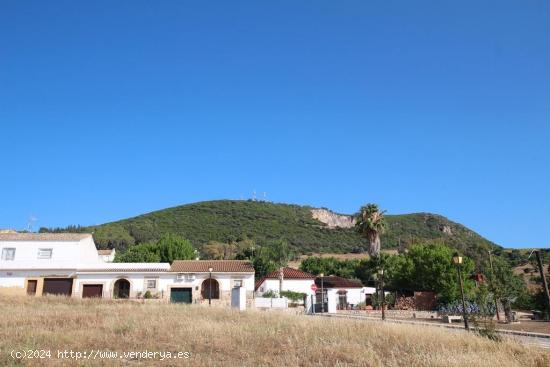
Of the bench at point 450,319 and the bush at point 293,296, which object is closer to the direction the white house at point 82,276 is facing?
the bench

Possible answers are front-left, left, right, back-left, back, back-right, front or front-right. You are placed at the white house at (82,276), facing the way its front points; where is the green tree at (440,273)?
left

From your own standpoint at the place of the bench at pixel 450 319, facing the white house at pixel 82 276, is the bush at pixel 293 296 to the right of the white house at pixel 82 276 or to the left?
right

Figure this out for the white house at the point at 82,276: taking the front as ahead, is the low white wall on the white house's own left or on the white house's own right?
on the white house's own left

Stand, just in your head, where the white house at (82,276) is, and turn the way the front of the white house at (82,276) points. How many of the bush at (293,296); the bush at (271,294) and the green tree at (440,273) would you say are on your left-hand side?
3

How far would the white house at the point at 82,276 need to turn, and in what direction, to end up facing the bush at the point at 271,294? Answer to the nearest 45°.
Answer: approximately 90° to its left

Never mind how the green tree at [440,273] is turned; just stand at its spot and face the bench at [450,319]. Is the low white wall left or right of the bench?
right

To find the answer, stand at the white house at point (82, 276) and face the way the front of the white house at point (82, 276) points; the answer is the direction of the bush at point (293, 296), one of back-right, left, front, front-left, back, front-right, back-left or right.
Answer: left

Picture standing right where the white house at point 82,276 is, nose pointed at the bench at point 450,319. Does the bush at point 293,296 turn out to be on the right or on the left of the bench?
left

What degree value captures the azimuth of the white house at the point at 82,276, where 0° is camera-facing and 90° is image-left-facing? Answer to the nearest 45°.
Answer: approximately 0°

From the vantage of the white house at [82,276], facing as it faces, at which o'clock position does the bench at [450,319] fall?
The bench is roughly at 10 o'clock from the white house.
